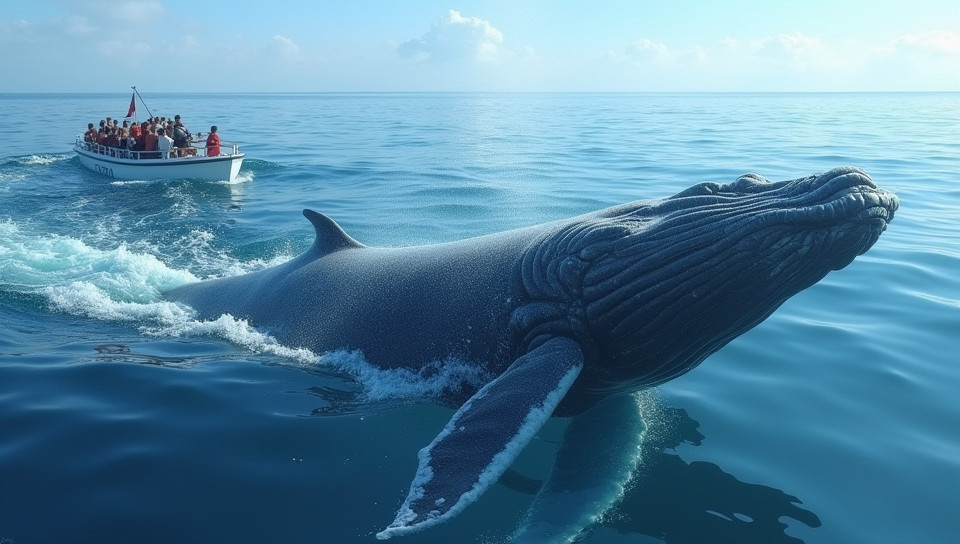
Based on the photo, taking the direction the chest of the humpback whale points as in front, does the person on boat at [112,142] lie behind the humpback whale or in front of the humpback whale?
behind

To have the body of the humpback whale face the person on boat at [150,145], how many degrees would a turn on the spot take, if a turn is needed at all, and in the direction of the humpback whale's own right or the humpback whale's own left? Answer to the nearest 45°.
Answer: approximately 180°

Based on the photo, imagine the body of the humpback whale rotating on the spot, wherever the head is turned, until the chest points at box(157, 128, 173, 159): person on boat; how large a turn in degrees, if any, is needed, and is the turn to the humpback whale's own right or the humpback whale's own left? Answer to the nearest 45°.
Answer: approximately 180°

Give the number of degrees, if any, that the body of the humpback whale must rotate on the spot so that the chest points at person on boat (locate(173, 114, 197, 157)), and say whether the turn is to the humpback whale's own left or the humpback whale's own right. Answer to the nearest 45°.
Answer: approximately 180°

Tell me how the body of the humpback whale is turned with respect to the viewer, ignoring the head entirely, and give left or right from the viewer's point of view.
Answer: facing the viewer and to the right of the viewer

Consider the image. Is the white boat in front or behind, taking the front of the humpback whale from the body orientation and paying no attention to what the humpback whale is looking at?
behind

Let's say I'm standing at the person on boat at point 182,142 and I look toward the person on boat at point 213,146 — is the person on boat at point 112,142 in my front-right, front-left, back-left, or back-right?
back-right
